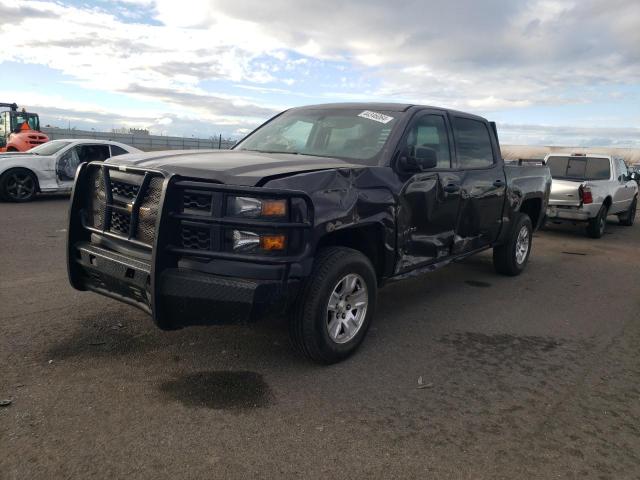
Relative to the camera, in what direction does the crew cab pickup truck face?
facing the viewer and to the left of the viewer

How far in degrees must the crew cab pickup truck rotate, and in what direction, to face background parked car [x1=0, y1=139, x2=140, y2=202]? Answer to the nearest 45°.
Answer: approximately 90° to its right

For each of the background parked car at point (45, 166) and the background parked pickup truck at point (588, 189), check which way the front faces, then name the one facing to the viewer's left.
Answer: the background parked car at point (45, 166)

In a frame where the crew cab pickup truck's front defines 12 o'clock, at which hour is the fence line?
The fence line is roughly at 4 o'clock from the crew cab pickup truck.

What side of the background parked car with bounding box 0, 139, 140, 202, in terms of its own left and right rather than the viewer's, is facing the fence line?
right

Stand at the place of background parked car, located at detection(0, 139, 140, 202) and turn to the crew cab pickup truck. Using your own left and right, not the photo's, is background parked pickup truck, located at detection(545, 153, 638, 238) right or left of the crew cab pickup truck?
left

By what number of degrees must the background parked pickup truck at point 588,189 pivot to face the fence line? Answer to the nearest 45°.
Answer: approximately 90° to its left

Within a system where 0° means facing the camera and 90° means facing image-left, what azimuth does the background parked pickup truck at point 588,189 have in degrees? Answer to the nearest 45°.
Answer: approximately 225°

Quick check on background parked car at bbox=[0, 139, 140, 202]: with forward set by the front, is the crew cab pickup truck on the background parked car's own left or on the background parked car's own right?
on the background parked car's own left

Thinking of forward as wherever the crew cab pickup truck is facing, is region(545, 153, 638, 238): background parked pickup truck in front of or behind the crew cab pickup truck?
behind

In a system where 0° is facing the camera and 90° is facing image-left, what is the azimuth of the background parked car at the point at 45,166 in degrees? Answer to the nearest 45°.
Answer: approximately 90°

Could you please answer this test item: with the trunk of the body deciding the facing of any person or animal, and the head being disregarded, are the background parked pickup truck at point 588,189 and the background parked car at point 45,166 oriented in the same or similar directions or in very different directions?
very different directions

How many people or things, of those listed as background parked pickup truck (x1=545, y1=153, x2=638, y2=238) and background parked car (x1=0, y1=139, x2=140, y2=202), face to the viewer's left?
1

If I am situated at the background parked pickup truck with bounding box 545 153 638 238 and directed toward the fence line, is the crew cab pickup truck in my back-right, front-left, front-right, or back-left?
back-left
